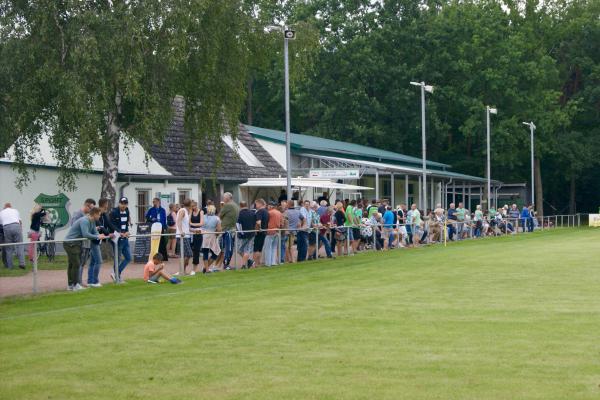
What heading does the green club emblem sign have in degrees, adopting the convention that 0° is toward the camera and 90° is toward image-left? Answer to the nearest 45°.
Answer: approximately 0°

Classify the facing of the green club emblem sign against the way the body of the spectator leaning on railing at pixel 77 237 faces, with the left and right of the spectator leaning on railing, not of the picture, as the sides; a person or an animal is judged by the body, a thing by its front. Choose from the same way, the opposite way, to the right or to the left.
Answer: to the right

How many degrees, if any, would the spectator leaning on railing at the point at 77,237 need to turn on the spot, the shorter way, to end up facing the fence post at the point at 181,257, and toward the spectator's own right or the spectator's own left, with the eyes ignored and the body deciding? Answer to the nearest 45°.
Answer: approximately 45° to the spectator's own left

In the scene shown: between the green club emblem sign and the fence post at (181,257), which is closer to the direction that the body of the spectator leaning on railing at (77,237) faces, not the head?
the fence post

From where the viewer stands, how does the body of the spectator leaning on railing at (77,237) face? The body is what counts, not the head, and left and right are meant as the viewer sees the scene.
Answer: facing to the right of the viewer

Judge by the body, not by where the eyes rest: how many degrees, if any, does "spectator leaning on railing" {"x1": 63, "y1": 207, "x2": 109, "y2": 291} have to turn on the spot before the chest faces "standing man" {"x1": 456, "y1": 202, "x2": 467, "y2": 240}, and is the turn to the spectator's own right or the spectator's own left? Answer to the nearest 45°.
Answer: approximately 45° to the spectator's own left

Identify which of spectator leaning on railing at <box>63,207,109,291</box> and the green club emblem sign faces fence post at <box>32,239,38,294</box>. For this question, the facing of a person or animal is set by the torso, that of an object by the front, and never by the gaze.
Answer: the green club emblem sign
